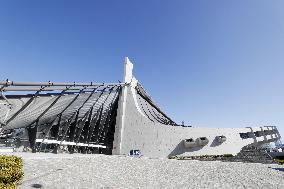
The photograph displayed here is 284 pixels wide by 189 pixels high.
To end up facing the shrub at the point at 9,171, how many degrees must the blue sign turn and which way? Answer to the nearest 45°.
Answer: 0° — it already faces it

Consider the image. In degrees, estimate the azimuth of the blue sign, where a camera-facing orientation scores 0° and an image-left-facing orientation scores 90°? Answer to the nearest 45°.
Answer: approximately 0°
